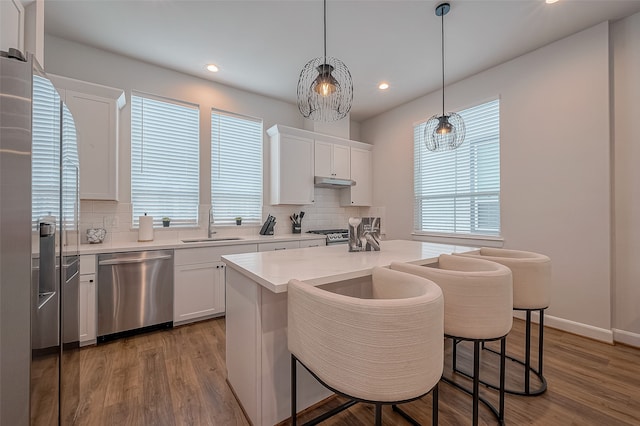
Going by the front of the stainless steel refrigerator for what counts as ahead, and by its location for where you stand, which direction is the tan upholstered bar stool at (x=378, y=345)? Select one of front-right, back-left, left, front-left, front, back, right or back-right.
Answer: front-right

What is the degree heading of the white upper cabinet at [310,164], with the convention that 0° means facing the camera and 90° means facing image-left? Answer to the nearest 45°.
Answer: approximately 315°

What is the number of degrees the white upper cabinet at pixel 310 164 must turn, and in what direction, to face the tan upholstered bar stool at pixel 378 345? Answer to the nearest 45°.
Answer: approximately 45° to its right

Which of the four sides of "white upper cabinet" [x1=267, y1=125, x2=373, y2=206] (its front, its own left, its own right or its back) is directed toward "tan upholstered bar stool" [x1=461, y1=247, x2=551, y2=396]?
front

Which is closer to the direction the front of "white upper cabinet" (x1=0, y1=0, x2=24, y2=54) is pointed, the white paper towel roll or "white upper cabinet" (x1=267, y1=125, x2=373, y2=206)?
the white upper cabinet

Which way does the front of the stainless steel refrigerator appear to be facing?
to the viewer's right

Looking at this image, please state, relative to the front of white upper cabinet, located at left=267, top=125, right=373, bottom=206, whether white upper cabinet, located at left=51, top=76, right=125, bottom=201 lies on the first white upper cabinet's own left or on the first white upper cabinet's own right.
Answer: on the first white upper cabinet's own right

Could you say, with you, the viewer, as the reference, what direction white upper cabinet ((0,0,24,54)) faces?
facing to the right of the viewer

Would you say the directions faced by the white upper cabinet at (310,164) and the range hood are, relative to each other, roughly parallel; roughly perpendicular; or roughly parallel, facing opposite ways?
roughly parallel

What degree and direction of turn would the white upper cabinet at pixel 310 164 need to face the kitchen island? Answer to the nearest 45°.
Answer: approximately 45° to its right

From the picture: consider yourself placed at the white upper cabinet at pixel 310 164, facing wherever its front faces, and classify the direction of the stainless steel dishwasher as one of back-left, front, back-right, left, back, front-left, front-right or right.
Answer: right

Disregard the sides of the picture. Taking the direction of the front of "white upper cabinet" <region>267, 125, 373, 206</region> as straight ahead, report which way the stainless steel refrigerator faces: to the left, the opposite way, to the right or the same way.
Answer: to the left
